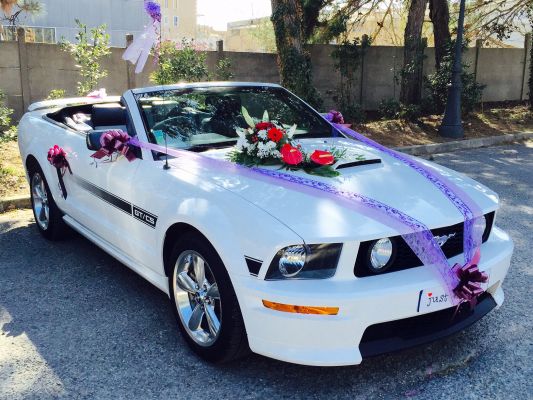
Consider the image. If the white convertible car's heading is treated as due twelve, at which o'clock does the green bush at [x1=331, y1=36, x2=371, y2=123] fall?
The green bush is roughly at 8 o'clock from the white convertible car.

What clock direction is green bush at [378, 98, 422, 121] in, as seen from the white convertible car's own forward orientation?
The green bush is roughly at 8 o'clock from the white convertible car.

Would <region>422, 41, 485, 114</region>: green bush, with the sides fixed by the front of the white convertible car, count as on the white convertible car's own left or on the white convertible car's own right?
on the white convertible car's own left

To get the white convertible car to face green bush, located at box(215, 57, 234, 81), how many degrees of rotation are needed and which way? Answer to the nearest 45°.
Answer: approximately 135° to its left

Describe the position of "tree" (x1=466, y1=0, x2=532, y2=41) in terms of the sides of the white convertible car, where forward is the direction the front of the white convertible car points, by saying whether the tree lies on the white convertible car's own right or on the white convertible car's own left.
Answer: on the white convertible car's own left

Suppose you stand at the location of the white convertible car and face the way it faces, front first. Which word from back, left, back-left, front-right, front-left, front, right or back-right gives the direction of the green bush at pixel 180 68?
back-left

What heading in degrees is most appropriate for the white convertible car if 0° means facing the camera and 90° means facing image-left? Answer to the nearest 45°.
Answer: approximately 315°

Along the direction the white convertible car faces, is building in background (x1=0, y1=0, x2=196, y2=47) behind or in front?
behind
